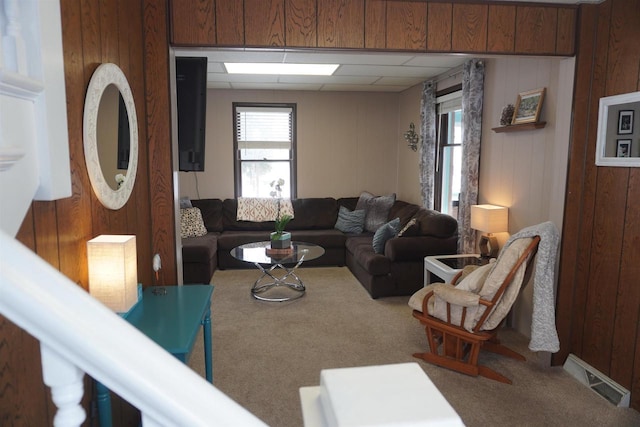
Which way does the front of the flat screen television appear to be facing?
to the viewer's right

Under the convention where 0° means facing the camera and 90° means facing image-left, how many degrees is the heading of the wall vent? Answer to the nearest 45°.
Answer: approximately 45°

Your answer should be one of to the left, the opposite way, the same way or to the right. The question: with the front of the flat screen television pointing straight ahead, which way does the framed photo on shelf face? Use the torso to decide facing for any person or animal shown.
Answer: the opposite way

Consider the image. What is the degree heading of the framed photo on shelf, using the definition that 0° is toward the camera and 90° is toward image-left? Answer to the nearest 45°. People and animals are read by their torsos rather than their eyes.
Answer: approximately 45°

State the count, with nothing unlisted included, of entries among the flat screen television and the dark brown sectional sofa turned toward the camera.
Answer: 1

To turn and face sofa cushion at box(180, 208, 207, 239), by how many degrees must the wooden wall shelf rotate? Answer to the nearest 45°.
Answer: approximately 45° to its right

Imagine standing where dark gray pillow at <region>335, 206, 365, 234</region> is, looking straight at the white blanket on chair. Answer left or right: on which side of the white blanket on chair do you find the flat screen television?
right

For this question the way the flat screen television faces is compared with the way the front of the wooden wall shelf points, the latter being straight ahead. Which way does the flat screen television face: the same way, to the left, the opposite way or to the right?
the opposite way

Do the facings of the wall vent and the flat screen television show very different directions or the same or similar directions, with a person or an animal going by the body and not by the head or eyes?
very different directions

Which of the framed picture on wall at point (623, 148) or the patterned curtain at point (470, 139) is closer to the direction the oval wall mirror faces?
the framed picture on wall

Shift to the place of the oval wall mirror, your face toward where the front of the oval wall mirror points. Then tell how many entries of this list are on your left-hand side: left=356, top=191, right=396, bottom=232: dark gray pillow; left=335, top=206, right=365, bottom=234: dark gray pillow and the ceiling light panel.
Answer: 3
